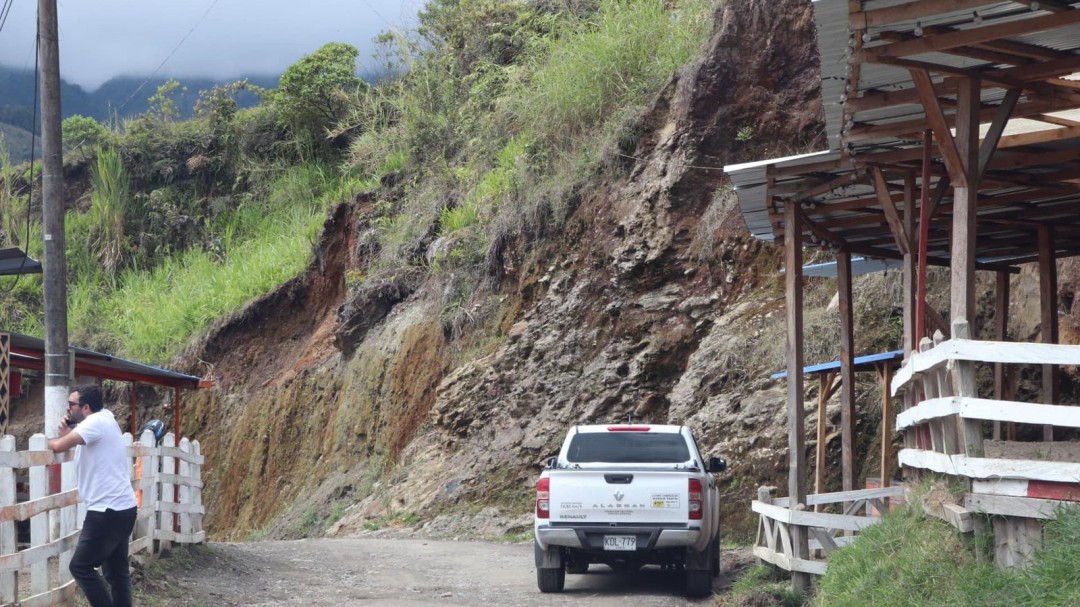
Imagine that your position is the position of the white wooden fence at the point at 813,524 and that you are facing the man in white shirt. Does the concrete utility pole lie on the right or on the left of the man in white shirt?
right

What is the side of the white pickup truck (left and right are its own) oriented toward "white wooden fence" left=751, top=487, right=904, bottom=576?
right

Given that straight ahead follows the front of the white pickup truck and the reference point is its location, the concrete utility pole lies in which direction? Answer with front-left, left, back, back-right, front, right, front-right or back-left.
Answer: left

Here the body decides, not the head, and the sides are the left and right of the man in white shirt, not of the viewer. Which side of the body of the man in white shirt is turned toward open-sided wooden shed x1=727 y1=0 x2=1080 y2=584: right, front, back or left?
back

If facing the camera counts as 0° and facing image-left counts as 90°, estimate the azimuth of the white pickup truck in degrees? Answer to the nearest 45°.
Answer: approximately 180°

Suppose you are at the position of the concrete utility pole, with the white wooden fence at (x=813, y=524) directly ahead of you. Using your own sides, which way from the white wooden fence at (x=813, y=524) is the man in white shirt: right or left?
right

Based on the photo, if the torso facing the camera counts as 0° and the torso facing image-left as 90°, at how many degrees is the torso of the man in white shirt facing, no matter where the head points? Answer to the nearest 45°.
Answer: approximately 90°

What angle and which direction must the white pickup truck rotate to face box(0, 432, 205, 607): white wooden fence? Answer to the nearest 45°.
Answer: approximately 135° to its left

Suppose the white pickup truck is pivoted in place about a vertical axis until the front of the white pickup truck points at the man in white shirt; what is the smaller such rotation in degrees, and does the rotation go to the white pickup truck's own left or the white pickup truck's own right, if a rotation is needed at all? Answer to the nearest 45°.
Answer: approximately 135° to the white pickup truck's own left

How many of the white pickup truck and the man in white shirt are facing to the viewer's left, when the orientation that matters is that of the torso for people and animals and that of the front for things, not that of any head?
1

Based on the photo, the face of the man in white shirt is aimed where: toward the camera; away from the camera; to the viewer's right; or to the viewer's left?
to the viewer's left
